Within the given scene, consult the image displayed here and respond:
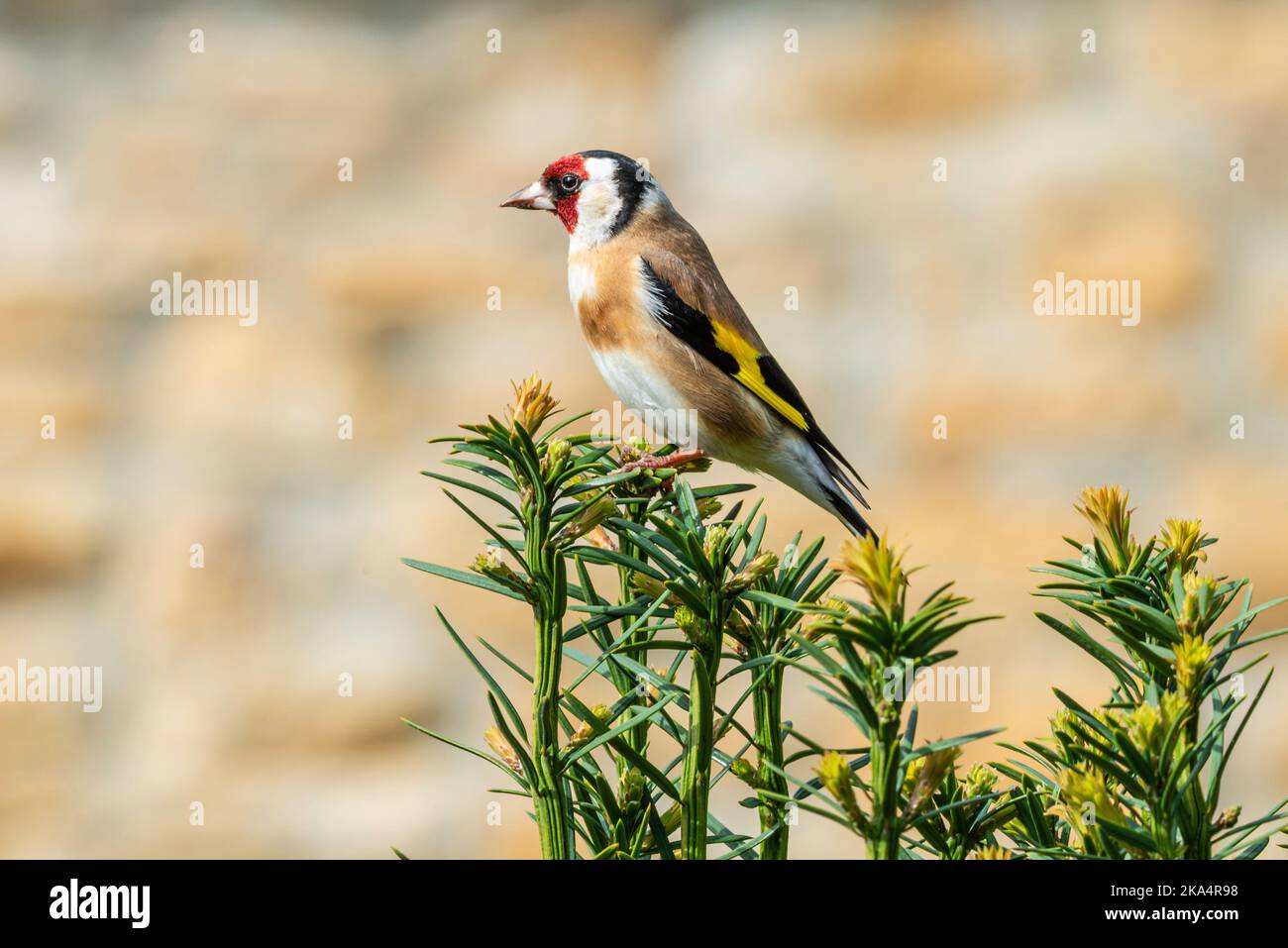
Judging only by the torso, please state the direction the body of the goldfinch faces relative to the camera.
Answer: to the viewer's left
